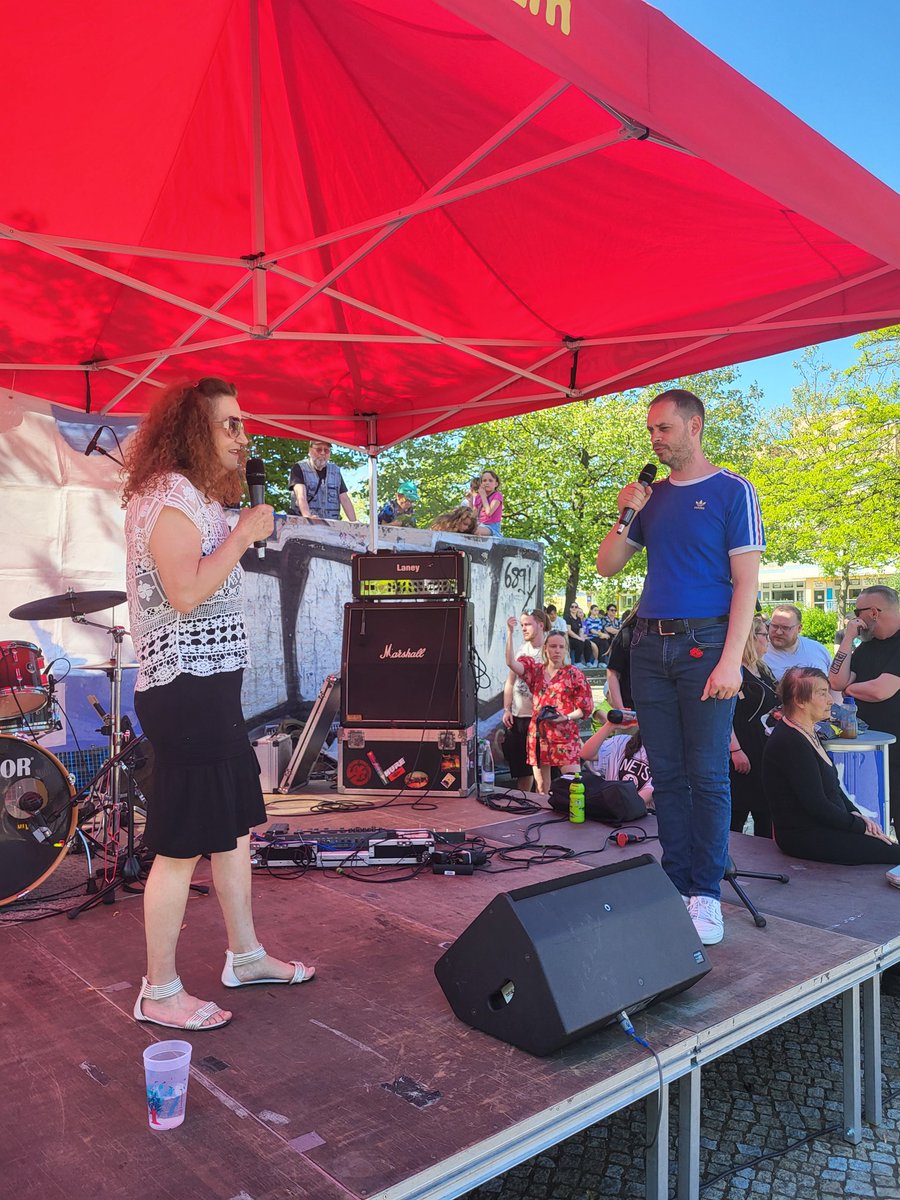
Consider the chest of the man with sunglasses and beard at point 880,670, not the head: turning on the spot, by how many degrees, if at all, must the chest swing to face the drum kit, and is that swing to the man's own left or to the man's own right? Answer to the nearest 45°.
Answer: approximately 45° to the man's own left

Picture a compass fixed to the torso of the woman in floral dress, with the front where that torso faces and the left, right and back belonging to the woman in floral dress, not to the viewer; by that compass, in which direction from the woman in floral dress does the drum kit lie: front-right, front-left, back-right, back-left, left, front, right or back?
front-right

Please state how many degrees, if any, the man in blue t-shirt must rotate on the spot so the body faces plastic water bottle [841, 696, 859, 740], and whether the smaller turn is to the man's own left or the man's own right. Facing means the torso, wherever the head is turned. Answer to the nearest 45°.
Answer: approximately 180°

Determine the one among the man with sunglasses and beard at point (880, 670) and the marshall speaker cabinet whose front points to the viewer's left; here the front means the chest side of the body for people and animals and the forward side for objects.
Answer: the man with sunglasses and beard

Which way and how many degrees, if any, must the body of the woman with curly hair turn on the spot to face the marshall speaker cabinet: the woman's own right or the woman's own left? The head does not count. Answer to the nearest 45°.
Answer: approximately 90° to the woman's own left

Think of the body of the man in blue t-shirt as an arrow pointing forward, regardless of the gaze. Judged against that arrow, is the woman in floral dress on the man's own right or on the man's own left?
on the man's own right

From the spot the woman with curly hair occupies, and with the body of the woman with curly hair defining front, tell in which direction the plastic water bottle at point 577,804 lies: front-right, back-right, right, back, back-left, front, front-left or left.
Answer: front-left

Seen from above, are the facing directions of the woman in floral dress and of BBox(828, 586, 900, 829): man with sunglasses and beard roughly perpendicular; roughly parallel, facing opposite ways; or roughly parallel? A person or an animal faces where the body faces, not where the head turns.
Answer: roughly perpendicular

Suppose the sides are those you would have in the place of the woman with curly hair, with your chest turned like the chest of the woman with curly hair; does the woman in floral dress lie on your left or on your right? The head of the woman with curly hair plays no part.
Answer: on your left
